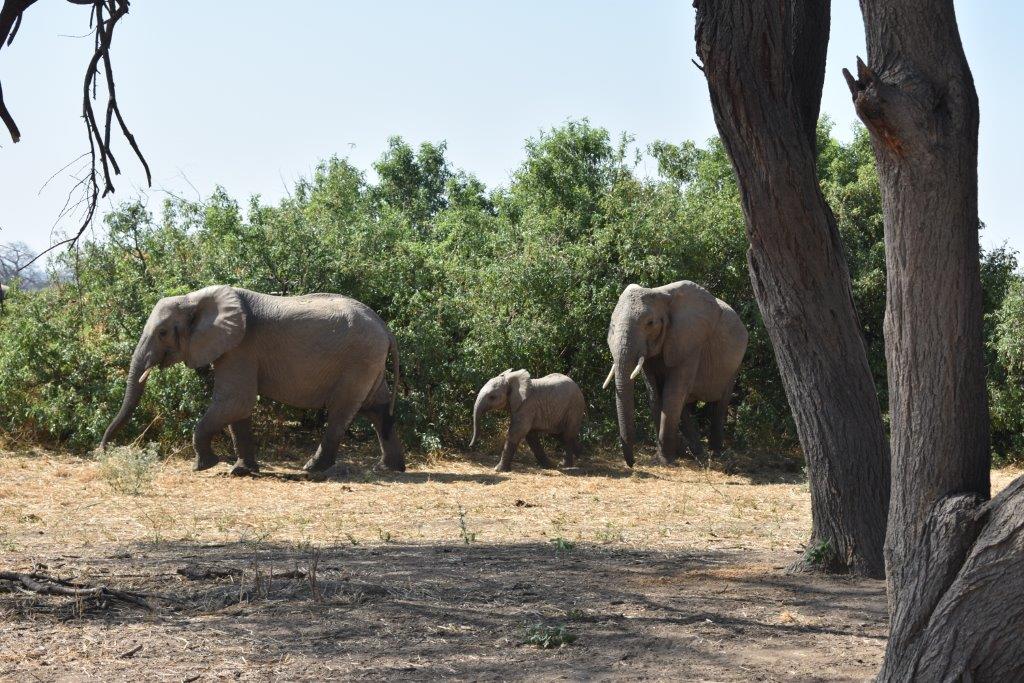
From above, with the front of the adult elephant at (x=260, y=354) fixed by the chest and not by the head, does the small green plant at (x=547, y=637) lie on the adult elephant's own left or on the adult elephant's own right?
on the adult elephant's own left

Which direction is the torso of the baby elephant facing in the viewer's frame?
to the viewer's left

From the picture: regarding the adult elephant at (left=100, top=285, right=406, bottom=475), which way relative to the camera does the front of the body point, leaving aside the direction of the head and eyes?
to the viewer's left

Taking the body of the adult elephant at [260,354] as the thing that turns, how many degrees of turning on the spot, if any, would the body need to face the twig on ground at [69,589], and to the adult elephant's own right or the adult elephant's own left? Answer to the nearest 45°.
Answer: approximately 90° to the adult elephant's own left

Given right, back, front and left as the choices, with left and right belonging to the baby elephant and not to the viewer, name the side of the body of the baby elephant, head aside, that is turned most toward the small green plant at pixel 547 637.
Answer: left

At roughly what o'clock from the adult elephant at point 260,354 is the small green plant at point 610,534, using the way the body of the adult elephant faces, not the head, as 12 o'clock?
The small green plant is roughly at 8 o'clock from the adult elephant.

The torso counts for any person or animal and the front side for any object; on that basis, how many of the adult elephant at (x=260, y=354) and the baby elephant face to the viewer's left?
2

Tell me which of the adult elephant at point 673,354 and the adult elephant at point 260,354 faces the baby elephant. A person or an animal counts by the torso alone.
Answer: the adult elephant at point 673,354

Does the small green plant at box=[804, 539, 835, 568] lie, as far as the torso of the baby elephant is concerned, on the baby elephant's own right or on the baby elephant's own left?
on the baby elephant's own left

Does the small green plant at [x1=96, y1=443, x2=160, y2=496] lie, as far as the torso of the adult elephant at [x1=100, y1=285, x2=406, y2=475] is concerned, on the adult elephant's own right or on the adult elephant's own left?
on the adult elephant's own left
